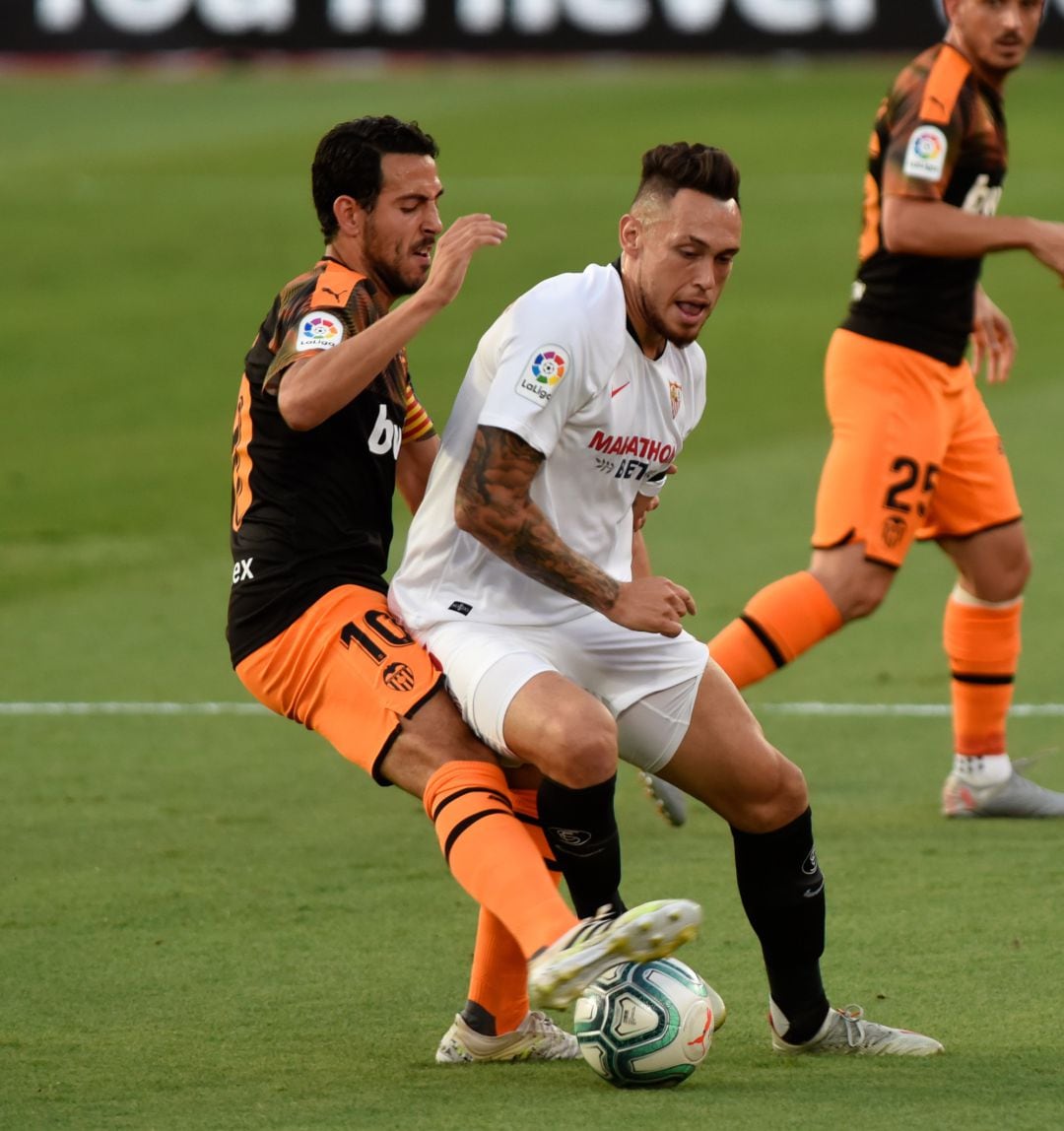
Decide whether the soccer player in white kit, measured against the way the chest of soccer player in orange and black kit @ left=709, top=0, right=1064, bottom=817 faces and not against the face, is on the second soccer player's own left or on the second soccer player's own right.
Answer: on the second soccer player's own right

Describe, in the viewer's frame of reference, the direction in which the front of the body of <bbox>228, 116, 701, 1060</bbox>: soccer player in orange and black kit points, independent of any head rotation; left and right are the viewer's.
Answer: facing to the right of the viewer

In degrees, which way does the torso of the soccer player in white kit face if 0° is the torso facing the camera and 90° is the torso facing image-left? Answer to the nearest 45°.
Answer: approximately 315°

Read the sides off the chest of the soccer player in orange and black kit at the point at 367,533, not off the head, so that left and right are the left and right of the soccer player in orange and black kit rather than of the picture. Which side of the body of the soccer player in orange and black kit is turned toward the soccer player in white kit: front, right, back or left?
front

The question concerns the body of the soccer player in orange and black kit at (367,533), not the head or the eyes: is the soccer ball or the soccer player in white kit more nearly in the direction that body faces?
the soccer player in white kit

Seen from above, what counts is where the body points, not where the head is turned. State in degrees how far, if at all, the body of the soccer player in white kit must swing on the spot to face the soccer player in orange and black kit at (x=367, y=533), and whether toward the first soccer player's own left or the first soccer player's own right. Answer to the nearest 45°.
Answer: approximately 135° to the first soccer player's own right

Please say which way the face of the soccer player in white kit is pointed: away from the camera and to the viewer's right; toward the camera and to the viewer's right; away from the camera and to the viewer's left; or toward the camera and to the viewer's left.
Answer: toward the camera and to the viewer's right

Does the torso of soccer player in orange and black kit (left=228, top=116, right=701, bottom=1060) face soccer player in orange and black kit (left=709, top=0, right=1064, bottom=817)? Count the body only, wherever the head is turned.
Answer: no

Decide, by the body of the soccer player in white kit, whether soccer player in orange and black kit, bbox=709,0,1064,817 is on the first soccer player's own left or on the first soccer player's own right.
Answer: on the first soccer player's own left
